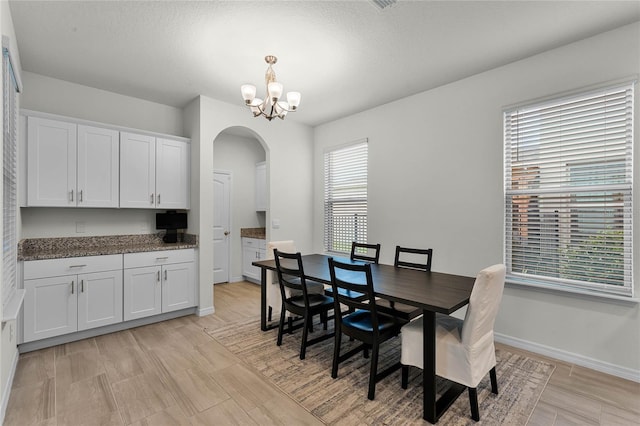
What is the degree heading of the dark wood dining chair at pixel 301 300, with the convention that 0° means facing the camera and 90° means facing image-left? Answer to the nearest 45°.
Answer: approximately 225°

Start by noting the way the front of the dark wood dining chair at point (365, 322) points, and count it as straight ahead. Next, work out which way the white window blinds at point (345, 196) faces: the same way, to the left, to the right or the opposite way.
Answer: the opposite way

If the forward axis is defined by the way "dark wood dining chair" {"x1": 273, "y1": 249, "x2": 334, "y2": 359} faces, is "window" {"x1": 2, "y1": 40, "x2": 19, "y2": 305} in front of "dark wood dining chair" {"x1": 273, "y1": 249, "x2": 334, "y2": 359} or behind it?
behind

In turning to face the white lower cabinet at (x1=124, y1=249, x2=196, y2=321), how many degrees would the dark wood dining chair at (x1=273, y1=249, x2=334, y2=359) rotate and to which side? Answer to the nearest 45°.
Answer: approximately 90° to its left

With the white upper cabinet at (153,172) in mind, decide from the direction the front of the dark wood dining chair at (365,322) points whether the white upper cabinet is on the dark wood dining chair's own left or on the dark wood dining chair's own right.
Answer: on the dark wood dining chair's own left

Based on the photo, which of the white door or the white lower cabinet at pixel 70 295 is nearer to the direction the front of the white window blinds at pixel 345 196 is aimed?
the white lower cabinet

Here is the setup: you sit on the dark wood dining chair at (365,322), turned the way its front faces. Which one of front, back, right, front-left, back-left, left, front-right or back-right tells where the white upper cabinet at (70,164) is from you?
back-left

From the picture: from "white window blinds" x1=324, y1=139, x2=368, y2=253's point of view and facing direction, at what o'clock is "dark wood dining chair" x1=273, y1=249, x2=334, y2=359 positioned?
The dark wood dining chair is roughly at 11 o'clock from the white window blinds.

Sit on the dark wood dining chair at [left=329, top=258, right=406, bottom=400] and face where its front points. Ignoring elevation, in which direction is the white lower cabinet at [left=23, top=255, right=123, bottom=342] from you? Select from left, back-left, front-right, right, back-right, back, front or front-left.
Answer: back-left

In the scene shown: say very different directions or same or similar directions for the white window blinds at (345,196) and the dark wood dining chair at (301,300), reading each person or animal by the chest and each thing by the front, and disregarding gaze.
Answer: very different directions
